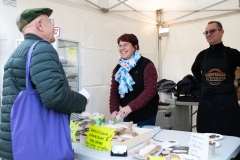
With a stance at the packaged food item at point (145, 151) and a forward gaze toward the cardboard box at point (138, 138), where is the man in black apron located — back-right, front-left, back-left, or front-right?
front-right

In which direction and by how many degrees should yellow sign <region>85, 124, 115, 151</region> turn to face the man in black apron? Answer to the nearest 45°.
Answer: approximately 135° to its left

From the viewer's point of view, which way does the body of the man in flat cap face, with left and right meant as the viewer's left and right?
facing away from the viewer and to the right of the viewer

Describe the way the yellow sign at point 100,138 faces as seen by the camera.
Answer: facing the viewer

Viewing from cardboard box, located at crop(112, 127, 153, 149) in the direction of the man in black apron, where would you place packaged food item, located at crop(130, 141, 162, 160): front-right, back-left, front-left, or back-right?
back-right

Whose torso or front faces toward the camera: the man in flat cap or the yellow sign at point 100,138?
the yellow sign

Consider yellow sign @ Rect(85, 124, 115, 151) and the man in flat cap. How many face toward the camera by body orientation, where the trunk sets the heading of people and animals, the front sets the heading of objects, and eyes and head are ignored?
1

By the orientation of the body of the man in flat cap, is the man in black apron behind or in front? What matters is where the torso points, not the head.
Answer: in front

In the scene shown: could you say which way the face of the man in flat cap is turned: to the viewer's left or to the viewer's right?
to the viewer's right

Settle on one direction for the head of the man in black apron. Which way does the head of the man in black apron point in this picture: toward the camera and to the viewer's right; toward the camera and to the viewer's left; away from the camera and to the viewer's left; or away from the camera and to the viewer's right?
toward the camera and to the viewer's left
